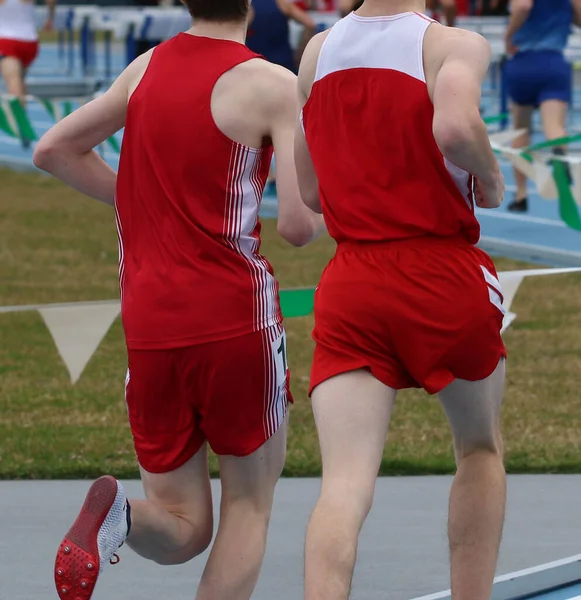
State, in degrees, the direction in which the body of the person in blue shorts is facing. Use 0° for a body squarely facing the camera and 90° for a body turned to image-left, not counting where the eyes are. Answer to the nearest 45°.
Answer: approximately 180°

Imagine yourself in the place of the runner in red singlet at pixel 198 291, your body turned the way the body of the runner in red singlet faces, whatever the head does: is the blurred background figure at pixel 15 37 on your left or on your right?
on your left

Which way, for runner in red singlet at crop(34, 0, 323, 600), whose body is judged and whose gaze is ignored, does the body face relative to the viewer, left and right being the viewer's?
facing away from the viewer and to the right of the viewer

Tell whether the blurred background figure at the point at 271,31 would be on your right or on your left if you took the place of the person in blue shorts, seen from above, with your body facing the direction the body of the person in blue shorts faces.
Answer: on your left

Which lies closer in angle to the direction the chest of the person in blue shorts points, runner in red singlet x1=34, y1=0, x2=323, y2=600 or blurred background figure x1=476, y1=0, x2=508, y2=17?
the blurred background figure

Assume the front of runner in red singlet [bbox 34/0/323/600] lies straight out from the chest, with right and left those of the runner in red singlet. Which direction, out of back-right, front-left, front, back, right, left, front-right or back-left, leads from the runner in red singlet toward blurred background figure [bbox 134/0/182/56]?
front-left

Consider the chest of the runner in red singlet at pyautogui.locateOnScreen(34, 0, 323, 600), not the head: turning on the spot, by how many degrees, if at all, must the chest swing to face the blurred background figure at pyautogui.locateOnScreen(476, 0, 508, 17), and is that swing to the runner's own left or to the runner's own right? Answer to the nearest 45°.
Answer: approximately 45° to the runner's own left

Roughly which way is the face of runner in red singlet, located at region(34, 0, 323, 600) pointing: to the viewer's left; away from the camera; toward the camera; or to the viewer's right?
away from the camera
